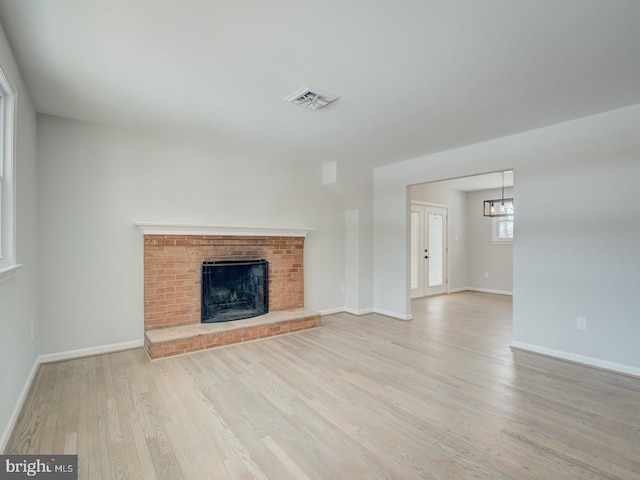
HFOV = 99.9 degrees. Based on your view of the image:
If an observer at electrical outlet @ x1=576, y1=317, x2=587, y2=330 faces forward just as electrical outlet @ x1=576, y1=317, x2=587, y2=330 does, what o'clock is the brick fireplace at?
The brick fireplace is roughly at 2 o'clock from the electrical outlet.

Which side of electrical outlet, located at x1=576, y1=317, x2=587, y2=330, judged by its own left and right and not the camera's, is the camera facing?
front

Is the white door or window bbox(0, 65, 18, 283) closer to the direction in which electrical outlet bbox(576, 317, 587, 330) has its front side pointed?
the window

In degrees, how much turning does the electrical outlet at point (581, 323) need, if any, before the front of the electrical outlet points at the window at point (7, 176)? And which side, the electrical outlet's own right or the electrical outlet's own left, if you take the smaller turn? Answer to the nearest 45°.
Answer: approximately 45° to the electrical outlet's own right

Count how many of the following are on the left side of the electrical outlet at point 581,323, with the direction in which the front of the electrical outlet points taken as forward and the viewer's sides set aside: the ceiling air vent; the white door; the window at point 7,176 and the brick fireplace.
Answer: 0

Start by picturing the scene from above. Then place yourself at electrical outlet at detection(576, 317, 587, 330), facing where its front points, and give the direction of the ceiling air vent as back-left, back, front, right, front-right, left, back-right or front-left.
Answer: front-right

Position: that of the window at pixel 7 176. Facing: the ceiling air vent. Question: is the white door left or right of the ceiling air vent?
left

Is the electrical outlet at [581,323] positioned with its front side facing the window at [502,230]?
no

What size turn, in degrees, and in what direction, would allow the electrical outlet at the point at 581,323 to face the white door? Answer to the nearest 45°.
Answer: approximately 135° to its right

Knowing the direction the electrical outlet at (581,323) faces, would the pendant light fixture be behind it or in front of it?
behind

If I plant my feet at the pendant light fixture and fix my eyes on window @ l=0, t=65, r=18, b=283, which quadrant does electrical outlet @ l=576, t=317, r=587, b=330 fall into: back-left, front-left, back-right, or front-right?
front-left

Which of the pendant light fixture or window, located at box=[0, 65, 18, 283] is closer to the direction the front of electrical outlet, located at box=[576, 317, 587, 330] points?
the window

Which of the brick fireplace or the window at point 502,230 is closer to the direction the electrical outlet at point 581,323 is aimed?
the brick fireplace
